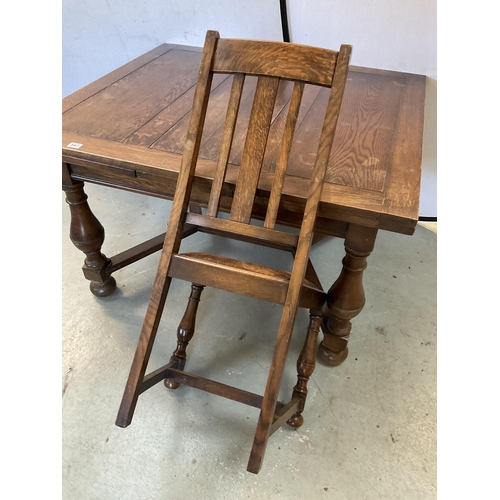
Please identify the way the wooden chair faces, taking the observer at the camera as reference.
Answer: facing away from the viewer and to the right of the viewer
